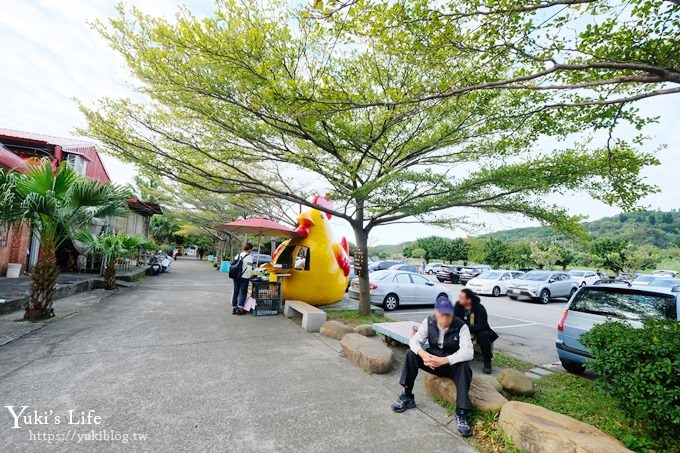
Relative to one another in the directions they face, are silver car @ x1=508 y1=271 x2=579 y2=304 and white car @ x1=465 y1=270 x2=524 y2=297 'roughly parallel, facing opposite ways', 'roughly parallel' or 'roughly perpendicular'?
roughly parallel

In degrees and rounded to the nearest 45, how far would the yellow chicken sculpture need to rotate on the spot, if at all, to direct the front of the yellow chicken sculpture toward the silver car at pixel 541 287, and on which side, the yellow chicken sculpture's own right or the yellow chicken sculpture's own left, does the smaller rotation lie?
approximately 180°

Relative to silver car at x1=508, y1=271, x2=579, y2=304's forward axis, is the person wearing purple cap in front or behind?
in front

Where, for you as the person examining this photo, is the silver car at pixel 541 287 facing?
facing the viewer and to the left of the viewer

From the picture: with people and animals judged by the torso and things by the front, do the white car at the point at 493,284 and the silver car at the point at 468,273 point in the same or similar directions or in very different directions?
same or similar directions

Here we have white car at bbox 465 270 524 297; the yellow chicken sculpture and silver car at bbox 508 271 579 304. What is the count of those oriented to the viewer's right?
0

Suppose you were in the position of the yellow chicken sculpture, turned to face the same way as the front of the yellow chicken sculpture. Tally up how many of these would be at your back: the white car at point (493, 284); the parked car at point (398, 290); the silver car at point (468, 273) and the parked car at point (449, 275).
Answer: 4

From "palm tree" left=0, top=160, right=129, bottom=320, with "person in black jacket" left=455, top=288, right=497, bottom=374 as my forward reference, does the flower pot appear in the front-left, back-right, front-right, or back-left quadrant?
back-left
